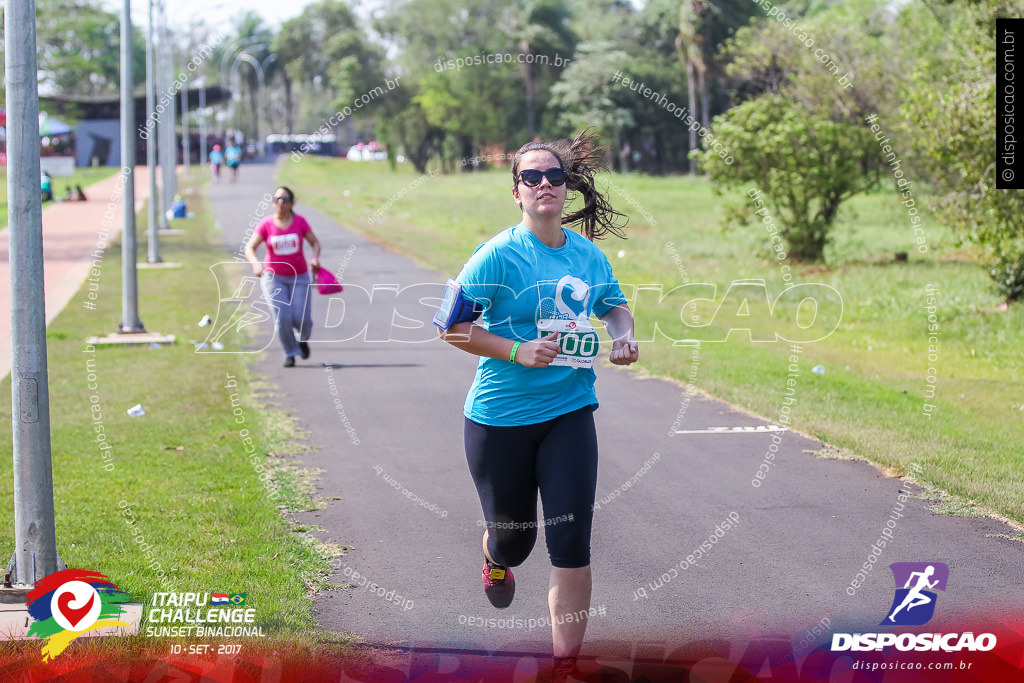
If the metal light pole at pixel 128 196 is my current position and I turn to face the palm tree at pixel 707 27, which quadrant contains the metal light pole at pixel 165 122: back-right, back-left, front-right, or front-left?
front-left

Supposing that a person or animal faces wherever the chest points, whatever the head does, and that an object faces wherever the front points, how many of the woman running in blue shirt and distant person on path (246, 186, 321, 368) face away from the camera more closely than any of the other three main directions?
0

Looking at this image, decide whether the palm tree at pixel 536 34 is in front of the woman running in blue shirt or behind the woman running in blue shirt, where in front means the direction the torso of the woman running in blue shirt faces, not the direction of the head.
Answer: behind

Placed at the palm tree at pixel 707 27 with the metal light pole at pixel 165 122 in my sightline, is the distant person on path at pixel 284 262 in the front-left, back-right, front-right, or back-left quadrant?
front-left

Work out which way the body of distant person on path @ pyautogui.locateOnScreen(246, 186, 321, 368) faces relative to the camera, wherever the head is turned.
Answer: toward the camera

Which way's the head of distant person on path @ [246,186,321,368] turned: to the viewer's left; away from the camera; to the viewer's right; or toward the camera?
toward the camera

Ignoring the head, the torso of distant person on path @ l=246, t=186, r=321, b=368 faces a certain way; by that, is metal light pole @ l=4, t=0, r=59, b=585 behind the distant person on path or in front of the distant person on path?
in front

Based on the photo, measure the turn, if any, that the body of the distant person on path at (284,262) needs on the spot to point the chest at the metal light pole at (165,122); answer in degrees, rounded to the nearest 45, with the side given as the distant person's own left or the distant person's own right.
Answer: approximately 180°

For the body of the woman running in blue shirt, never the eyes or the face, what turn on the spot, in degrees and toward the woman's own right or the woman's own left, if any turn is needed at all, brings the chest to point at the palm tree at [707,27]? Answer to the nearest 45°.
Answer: approximately 135° to the woman's own left

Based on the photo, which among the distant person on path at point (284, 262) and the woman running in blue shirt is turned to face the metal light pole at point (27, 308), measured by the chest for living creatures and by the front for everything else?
the distant person on path

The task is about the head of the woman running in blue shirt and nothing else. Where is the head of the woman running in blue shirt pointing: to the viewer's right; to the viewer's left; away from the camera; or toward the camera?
toward the camera

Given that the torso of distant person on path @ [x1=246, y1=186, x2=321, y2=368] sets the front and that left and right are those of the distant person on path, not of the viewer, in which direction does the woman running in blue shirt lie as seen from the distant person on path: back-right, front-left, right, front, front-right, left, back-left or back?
front

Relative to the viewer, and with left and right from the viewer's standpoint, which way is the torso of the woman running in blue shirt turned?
facing the viewer and to the right of the viewer
